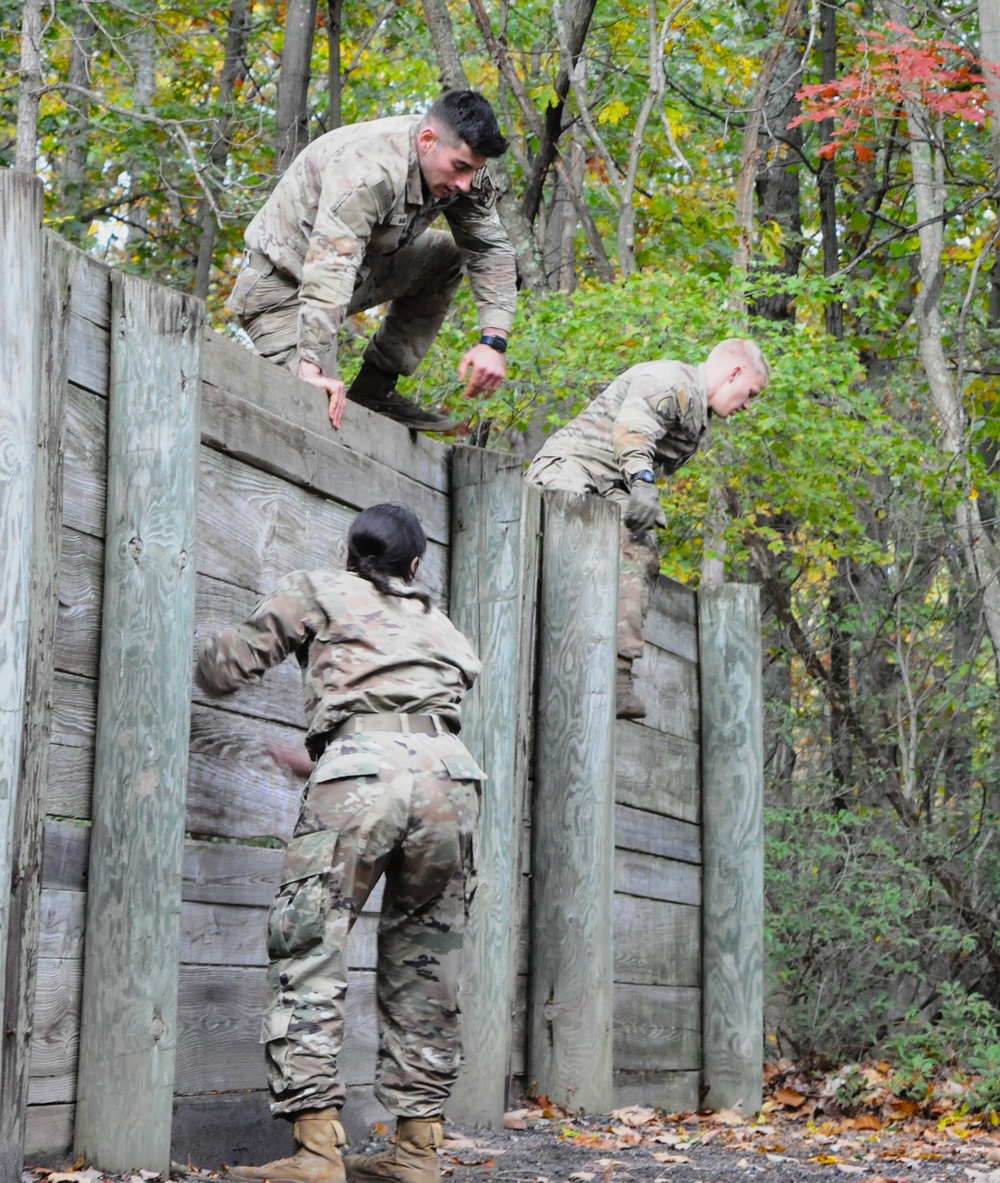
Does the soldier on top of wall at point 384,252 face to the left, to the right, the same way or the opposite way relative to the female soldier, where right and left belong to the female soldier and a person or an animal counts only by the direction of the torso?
the opposite way

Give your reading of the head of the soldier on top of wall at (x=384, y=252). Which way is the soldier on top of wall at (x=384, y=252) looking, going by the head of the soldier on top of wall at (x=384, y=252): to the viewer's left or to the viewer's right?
to the viewer's right

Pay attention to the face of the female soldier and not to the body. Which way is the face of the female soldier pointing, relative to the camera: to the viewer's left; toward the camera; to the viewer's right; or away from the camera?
away from the camera

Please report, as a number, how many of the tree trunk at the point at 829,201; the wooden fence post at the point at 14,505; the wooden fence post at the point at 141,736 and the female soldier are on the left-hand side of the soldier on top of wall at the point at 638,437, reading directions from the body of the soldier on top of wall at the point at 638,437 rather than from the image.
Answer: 1

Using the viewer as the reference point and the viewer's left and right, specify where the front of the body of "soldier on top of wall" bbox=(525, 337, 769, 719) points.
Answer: facing to the right of the viewer

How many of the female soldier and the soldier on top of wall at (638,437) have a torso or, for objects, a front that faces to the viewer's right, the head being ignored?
1

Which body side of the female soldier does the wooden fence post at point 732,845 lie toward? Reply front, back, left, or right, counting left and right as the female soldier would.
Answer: right

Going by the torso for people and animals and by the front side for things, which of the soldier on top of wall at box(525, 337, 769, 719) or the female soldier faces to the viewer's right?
the soldier on top of wall

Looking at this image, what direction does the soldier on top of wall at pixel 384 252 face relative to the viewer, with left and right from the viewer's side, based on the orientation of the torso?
facing the viewer and to the right of the viewer

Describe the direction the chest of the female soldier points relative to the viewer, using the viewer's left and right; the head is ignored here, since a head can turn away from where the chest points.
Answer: facing away from the viewer and to the left of the viewer

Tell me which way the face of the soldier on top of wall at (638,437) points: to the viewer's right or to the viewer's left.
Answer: to the viewer's right

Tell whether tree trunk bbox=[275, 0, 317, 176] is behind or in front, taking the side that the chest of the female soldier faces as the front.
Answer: in front
